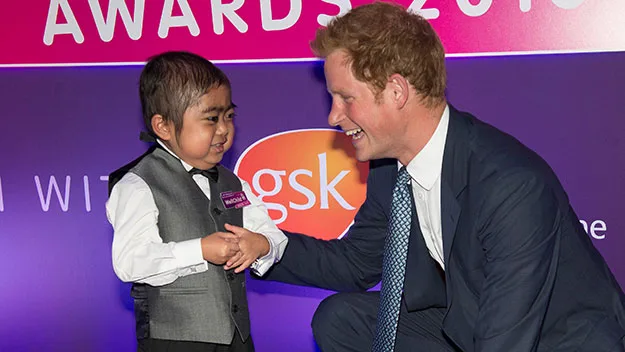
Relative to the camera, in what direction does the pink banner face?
facing the viewer
